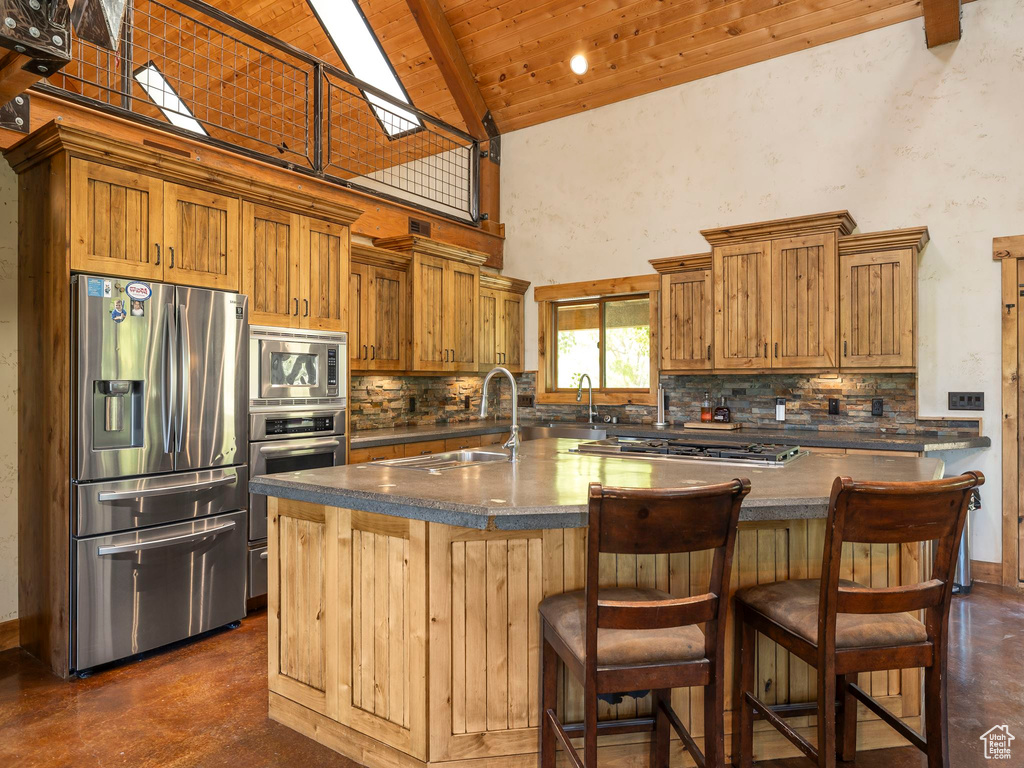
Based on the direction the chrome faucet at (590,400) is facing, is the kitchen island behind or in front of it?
in front

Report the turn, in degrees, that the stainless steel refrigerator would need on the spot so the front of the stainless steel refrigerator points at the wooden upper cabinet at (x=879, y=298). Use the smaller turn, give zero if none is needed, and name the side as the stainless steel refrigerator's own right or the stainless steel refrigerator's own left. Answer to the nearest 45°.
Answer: approximately 45° to the stainless steel refrigerator's own left

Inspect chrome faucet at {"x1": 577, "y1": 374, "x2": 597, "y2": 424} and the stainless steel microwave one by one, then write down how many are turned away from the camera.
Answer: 0

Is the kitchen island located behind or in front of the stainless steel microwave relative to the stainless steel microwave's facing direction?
in front

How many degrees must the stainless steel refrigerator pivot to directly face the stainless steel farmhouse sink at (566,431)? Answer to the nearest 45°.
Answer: approximately 45° to its left

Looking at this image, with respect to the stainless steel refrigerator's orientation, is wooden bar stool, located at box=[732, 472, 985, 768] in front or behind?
in front

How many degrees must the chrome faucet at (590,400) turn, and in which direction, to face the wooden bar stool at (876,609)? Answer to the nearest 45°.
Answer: approximately 45° to its left

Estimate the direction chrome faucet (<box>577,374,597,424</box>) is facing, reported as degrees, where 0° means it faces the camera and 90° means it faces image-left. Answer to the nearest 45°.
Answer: approximately 45°

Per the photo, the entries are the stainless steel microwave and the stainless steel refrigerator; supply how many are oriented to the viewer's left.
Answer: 0

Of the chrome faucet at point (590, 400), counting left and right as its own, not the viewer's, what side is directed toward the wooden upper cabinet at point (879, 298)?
left
